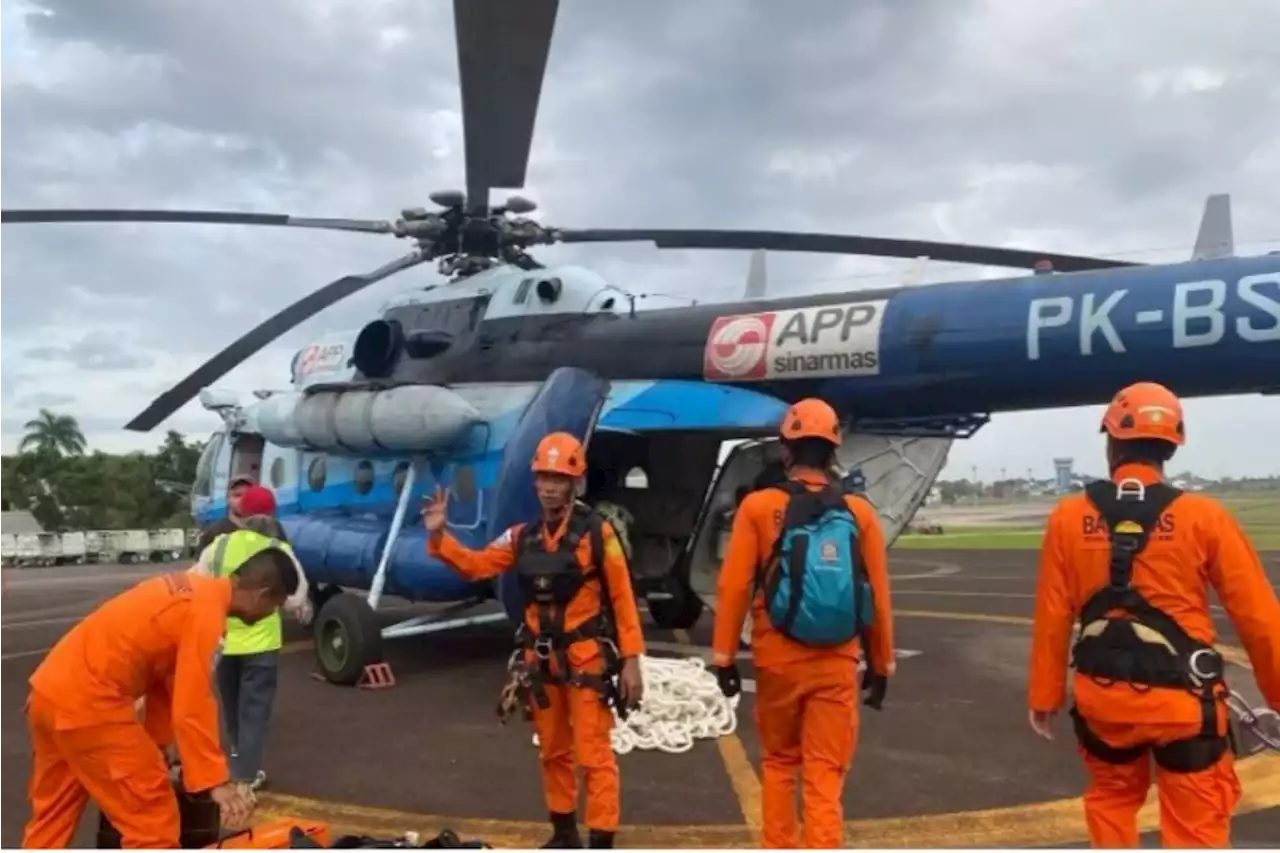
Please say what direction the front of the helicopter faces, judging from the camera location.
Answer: facing away from the viewer and to the left of the viewer

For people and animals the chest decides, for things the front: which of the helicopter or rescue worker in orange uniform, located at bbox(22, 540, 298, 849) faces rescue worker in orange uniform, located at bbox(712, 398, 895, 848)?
rescue worker in orange uniform, located at bbox(22, 540, 298, 849)

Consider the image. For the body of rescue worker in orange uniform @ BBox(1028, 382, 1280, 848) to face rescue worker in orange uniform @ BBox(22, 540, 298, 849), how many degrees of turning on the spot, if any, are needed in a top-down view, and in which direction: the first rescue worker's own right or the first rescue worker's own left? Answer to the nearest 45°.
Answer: approximately 135° to the first rescue worker's own left

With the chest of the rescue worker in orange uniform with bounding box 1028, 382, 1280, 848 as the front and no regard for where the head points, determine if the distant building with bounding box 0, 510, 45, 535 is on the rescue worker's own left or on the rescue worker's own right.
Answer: on the rescue worker's own left

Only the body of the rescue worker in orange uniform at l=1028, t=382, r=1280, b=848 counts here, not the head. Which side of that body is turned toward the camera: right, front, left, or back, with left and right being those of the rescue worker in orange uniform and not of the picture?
back

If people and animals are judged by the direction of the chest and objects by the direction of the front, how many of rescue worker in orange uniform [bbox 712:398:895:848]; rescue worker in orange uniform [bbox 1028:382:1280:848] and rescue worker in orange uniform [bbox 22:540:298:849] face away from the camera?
2

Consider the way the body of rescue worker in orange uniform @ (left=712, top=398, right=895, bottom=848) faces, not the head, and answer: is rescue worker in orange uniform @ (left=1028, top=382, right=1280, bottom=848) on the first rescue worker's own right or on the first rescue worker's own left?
on the first rescue worker's own right

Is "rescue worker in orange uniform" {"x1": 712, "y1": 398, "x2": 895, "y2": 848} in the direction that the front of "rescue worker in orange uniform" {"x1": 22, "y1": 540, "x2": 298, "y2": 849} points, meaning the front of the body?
yes

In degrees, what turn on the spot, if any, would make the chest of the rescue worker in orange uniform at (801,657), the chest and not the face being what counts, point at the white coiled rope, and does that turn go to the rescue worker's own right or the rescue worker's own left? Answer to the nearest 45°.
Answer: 0° — they already face it

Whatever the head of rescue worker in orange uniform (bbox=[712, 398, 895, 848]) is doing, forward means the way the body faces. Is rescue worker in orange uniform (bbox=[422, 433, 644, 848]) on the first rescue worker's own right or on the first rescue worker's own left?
on the first rescue worker's own left

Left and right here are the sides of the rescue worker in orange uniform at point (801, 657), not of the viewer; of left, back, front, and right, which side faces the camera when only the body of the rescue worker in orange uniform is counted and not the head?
back

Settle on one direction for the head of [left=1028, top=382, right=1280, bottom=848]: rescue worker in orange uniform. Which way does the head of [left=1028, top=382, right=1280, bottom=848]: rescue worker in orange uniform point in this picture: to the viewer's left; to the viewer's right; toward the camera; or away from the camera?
away from the camera

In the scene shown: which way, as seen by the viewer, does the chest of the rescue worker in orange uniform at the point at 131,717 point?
to the viewer's right
